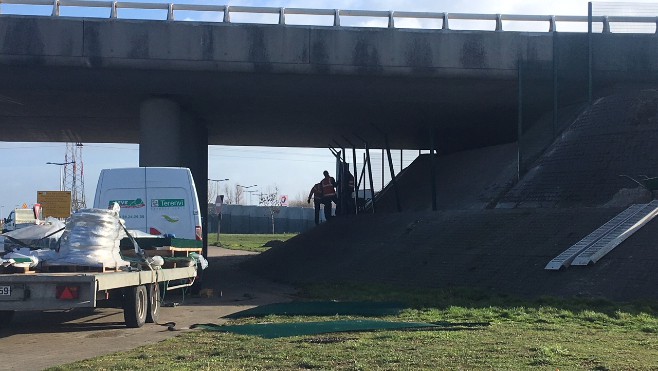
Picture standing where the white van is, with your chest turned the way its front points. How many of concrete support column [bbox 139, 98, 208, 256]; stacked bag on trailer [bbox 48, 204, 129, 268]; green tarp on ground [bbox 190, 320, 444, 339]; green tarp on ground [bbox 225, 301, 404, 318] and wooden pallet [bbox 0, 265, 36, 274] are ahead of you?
1

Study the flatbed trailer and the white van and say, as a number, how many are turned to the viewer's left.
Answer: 0

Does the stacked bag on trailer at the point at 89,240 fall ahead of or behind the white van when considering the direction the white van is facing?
behind

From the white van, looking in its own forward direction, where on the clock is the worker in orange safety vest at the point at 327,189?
The worker in orange safety vest is roughly at 1 o'clock from the white van.

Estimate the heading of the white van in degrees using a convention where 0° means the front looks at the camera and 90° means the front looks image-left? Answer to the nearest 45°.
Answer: approximately 180°

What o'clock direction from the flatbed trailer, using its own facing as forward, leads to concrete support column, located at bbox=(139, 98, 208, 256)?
The concrete support column is roughly at 11 o'clock from the flatbed trailer.

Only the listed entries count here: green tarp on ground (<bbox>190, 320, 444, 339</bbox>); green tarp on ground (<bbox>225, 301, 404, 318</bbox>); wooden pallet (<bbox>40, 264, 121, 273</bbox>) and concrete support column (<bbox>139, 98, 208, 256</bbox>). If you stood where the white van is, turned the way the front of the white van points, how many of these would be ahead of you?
1

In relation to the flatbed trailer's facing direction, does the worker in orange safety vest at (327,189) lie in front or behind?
in front

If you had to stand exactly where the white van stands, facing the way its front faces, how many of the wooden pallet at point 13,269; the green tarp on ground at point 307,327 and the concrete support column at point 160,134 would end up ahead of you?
1

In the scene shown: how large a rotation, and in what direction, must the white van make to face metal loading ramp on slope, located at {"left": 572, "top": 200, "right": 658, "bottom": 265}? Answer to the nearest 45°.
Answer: approximately 90° to its right

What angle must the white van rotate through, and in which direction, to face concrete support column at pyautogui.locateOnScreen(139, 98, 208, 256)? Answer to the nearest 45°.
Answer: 0° — it already faces it

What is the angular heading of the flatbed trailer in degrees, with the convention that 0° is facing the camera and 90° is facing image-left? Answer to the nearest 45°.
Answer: approximately 225°
